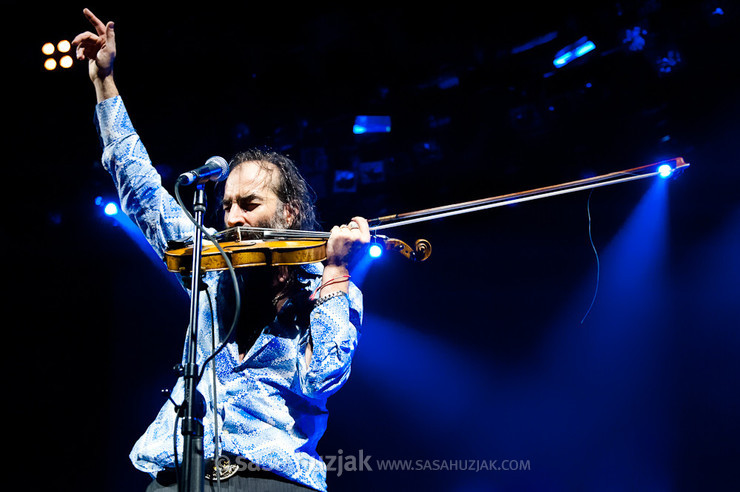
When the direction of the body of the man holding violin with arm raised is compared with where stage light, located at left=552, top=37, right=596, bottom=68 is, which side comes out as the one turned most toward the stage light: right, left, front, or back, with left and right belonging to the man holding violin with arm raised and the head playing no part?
back

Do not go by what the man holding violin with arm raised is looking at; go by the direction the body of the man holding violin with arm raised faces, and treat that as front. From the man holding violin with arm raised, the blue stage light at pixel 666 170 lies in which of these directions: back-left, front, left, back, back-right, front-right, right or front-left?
back-left

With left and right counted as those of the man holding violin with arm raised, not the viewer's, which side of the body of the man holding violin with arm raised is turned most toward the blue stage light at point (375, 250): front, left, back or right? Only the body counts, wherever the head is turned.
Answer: back

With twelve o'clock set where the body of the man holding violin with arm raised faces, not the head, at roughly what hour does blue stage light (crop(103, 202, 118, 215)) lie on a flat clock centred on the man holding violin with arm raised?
The blue stage light is roughly at 4 o'clock from the man holding violin with arm raised.

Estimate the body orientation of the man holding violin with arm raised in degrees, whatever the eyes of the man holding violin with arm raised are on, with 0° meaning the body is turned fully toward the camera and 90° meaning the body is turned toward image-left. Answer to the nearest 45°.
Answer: approximately 45°

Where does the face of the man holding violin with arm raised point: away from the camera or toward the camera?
toward the camera
